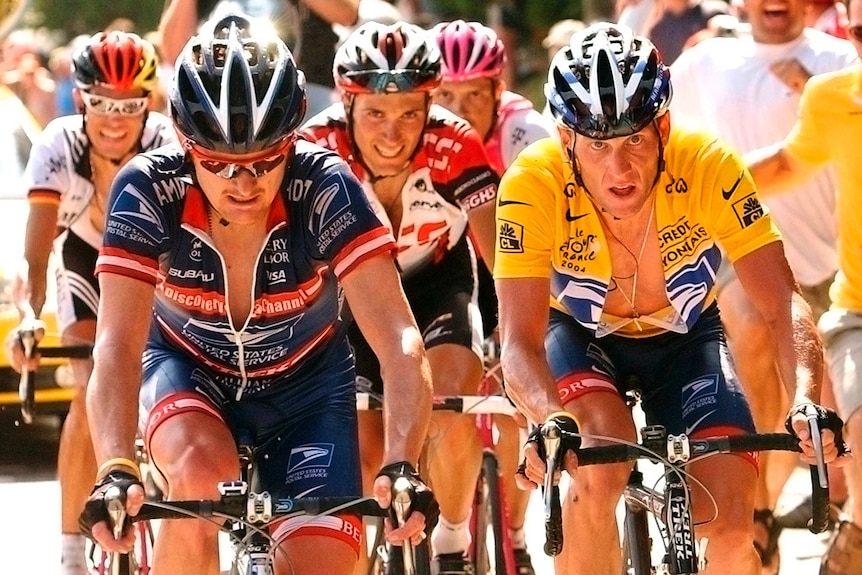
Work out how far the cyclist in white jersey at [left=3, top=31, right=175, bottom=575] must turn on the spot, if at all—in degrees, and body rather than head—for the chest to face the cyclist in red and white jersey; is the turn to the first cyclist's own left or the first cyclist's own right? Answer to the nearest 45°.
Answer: approximately 45° to the first cyclist's own left

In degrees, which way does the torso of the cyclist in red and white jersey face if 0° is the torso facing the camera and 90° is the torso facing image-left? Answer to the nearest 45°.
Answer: approximately 0°

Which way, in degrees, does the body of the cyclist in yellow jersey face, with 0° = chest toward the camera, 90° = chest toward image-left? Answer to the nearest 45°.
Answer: approximately 0°

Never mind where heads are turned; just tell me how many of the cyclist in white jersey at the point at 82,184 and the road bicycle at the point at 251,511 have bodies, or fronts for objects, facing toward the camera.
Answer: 2
